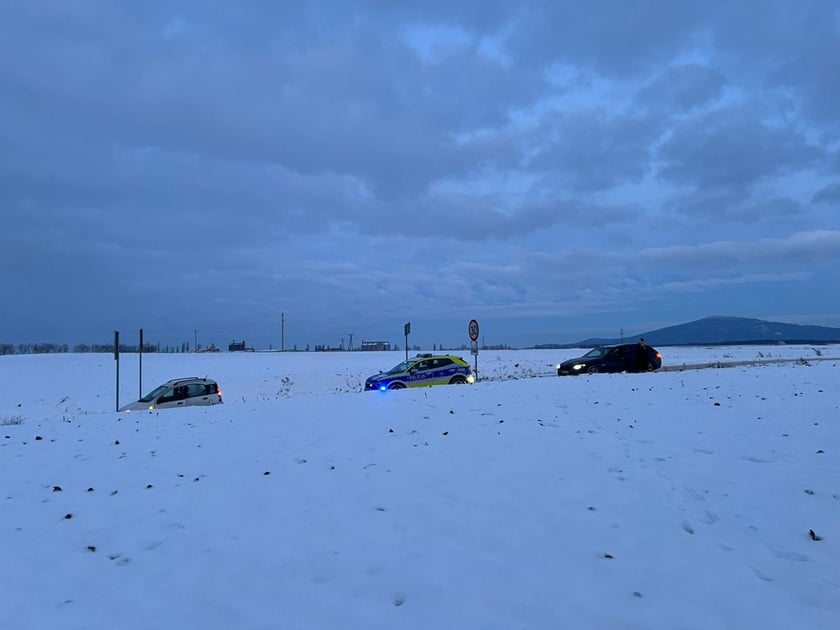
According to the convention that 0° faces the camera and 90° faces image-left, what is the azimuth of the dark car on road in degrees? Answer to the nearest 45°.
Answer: approximately 45°

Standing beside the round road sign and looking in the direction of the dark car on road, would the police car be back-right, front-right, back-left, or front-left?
back-right

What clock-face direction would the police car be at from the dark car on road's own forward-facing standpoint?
The police car is roughly at 12 o'clock from the dark car on road.

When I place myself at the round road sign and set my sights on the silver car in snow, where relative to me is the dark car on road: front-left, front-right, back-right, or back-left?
back-left

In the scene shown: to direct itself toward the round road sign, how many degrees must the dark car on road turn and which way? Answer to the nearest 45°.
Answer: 0° — it already faces it

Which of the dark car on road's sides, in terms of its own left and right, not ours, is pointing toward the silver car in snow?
front

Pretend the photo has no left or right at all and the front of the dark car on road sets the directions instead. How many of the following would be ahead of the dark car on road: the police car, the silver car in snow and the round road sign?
3
